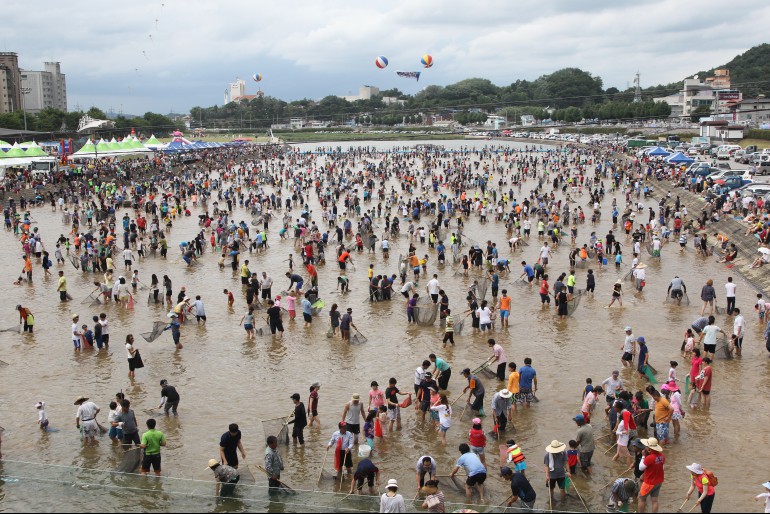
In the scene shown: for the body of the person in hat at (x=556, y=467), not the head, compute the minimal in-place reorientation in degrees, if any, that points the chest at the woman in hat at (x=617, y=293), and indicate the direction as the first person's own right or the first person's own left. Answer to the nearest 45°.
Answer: approximately 180°

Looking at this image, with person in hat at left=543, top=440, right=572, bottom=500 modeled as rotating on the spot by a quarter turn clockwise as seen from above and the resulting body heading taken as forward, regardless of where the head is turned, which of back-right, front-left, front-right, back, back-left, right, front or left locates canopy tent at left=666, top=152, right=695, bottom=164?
right

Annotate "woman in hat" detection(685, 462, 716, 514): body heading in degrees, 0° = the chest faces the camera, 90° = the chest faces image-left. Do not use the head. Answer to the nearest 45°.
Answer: approximately 45°

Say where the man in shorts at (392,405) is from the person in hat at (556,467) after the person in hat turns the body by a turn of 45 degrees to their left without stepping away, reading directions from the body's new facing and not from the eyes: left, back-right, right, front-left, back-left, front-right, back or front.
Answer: back

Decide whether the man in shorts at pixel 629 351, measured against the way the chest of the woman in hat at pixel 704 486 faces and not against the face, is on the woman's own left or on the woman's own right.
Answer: on the woman's own right

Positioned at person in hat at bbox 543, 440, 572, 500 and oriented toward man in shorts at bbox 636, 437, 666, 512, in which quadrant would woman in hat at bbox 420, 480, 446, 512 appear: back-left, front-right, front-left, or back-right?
back-right

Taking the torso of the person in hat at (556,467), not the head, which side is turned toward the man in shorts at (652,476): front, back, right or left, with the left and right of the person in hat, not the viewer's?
left

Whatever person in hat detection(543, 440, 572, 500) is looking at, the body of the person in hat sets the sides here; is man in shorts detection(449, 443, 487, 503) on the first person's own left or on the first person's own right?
on the first person's own right

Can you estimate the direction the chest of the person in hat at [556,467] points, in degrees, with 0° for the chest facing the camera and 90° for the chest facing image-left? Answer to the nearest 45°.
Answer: approximately 0°
